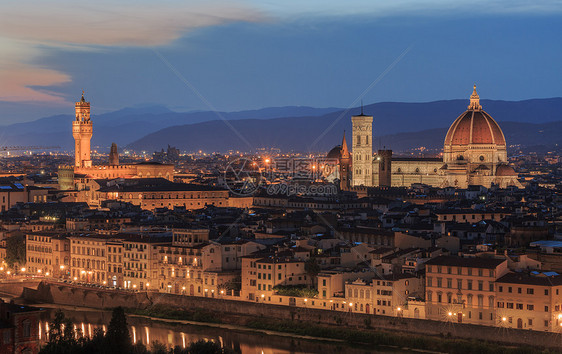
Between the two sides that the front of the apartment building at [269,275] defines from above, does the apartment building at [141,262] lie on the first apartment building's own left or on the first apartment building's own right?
on the first apartment building's own right

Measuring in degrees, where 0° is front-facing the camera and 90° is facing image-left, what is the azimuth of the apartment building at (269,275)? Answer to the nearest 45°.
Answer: approximately 45°

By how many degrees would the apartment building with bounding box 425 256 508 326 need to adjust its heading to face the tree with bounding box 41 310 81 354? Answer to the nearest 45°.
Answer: approximately 45° to its right

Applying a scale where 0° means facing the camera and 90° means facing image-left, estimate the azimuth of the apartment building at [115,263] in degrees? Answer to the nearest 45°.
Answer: approximately 0°

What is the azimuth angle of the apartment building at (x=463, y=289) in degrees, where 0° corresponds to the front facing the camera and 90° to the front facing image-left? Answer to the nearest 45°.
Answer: approximately 0°

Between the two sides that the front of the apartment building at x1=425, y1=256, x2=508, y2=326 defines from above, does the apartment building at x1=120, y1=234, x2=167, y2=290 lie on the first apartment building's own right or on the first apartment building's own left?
on the first apartment building's own right
